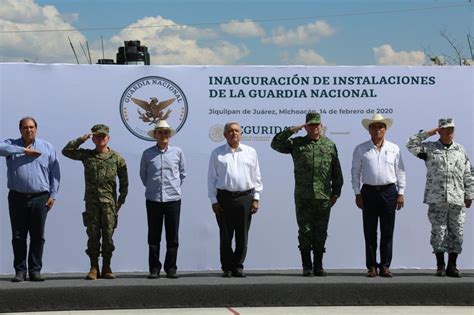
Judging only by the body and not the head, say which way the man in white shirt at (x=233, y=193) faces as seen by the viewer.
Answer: toward the camera

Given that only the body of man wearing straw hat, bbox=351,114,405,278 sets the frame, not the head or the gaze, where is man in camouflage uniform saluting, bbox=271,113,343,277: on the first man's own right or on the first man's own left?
on the first man's own right

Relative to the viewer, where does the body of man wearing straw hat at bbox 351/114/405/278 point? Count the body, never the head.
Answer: toward the camera

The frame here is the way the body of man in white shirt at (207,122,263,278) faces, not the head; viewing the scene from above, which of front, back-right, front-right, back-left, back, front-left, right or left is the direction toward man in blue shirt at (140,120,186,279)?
right

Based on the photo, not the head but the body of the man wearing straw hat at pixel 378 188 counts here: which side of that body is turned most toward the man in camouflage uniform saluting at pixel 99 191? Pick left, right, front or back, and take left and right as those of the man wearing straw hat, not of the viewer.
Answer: right

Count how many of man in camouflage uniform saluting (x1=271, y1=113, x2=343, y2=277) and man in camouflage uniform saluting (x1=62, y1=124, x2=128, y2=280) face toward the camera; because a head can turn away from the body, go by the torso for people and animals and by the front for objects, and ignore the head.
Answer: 2

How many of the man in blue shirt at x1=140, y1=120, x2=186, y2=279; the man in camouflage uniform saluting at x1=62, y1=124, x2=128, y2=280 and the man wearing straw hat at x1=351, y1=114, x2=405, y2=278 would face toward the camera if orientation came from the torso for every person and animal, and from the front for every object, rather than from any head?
3

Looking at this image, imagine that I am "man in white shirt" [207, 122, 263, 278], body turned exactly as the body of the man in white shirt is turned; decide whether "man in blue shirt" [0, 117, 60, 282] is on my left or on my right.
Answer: on my right

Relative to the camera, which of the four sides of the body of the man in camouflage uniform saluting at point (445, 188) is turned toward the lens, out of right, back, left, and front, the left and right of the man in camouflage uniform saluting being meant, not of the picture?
front

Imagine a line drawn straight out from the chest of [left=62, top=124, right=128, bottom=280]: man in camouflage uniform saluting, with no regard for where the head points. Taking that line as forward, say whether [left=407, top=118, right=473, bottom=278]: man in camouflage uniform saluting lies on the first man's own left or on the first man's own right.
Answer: on the first man's own left
